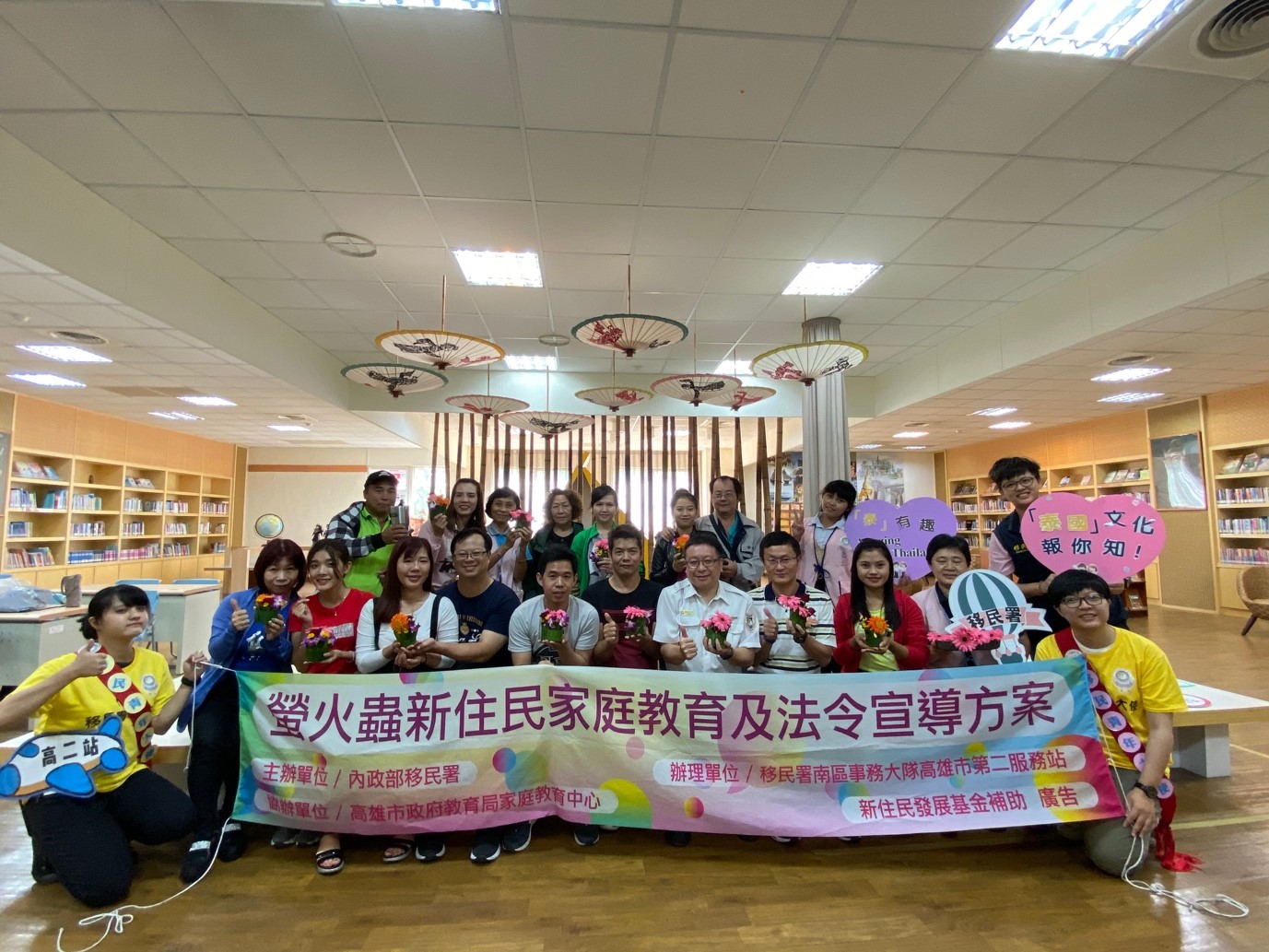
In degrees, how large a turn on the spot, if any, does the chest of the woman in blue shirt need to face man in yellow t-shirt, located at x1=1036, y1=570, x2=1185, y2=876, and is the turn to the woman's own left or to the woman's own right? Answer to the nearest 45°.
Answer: approximately 45° to the woman's own left

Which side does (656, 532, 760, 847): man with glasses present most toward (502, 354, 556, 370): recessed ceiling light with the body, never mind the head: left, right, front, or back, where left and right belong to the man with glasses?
back

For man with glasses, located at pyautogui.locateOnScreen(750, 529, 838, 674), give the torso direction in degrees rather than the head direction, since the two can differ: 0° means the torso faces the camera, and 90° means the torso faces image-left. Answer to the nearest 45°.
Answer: approximately 0°

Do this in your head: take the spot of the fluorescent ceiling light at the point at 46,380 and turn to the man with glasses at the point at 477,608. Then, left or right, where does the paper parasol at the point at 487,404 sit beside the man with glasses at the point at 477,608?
left

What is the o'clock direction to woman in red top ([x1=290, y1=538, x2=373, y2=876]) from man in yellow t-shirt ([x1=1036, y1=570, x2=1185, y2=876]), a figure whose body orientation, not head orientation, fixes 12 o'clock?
The woman in red top is roughly at 2 o'clock from the man in yellow t-shirt.

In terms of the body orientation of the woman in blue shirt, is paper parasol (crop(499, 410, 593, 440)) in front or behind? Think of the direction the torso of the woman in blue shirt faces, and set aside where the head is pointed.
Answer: behind

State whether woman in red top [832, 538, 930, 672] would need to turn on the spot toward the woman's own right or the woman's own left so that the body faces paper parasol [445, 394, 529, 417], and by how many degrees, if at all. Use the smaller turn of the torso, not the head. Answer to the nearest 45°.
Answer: approximately 135° to the woman's own right

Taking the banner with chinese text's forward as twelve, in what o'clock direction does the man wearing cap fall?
The man wearing cap is roughly at 4 o'clock from the banner with chinese text.

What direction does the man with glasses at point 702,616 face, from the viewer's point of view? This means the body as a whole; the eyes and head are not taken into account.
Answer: toward the camera

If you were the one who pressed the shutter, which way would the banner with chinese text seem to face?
facing the viewer
